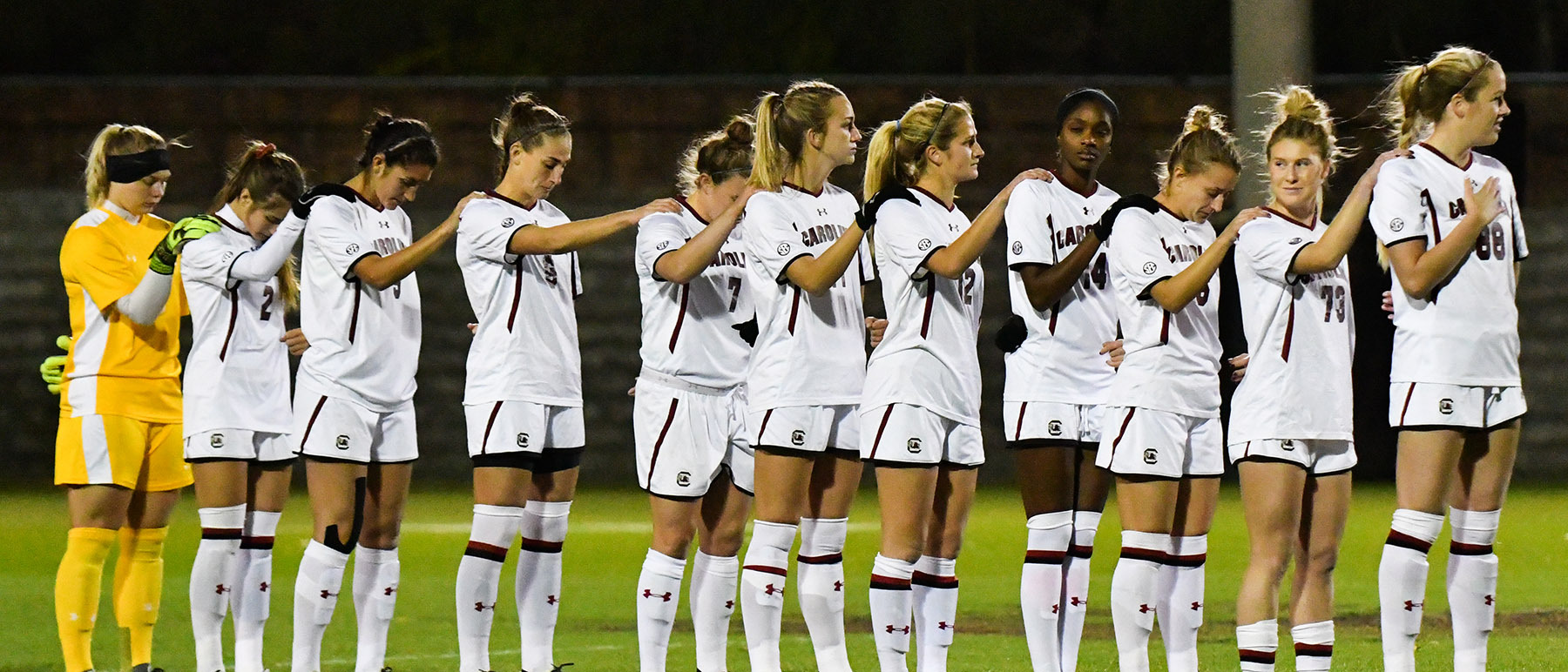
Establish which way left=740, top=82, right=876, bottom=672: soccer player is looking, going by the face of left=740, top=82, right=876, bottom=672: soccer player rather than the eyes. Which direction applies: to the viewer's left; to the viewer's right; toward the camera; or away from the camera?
to the viewer's right

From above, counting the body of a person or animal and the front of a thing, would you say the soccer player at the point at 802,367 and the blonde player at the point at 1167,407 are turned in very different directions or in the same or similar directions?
same or similar directions

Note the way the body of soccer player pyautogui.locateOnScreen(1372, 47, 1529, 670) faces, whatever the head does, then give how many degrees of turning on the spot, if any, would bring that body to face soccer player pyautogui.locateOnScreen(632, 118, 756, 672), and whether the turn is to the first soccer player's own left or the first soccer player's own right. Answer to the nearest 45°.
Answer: approximately 135° to the first soccer player's own right

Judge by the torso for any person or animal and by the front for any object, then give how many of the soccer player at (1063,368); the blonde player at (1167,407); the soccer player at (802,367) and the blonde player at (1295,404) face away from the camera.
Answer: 0

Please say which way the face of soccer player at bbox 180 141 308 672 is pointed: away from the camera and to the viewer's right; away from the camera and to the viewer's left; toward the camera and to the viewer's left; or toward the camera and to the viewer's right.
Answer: toward the camera and to the viewer's right

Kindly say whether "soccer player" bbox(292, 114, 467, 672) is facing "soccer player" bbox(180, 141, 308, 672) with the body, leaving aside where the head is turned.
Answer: no

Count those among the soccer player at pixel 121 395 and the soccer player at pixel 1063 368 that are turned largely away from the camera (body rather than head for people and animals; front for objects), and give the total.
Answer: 0

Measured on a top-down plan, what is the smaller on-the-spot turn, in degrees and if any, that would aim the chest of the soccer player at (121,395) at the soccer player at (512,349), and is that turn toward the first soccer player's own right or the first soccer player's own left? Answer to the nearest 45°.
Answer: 0° — they already face them

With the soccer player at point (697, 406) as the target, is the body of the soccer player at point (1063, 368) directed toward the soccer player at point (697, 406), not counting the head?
no

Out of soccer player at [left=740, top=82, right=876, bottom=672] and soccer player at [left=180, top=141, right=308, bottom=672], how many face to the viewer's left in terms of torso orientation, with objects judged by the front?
0

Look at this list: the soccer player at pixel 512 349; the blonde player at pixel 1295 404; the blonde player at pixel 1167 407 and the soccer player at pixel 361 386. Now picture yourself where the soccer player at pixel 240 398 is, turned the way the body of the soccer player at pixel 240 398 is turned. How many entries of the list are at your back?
0

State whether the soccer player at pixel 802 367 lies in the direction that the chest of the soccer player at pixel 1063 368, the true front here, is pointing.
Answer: no

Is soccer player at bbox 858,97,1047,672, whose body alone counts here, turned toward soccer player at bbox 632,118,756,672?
no

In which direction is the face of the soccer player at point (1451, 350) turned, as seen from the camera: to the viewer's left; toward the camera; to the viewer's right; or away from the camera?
to the viewer's right

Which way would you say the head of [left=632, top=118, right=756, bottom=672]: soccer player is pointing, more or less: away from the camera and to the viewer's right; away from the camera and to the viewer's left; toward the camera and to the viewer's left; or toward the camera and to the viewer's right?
toward the camera and to the viewer's right

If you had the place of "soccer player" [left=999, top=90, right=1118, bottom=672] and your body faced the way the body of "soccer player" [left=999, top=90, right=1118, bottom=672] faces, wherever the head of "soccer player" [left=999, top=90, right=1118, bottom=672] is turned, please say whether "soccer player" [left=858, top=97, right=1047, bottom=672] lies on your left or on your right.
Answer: on your right

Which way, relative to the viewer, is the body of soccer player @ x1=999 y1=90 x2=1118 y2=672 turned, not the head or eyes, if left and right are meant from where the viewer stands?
facing the viewer and to the right of the viewer
